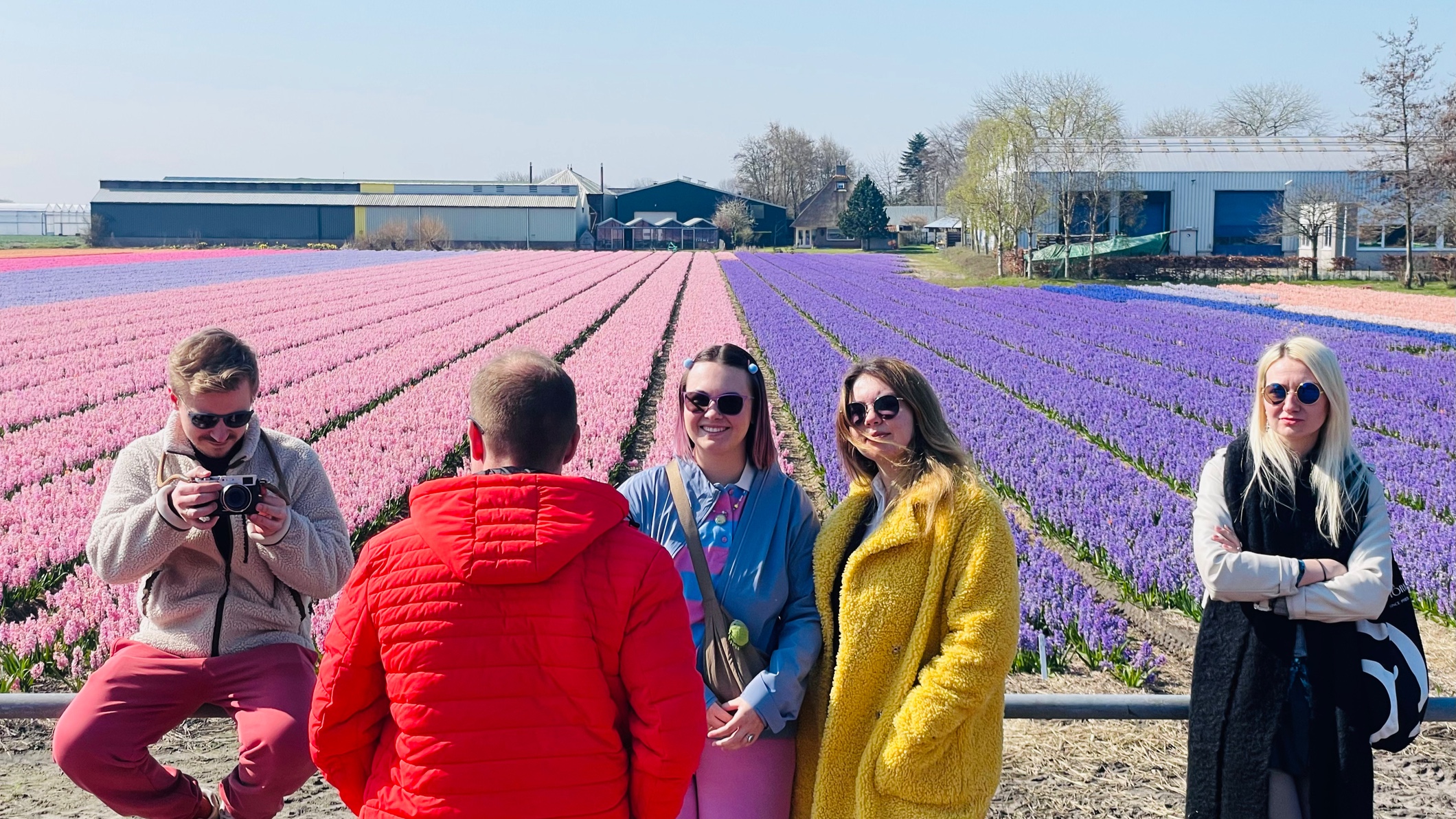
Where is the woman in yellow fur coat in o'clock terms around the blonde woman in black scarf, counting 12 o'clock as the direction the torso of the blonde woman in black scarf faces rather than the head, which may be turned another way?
The woman in yellow fur coat is roughly at 2 o'clock from the blonde woman in black scarf.

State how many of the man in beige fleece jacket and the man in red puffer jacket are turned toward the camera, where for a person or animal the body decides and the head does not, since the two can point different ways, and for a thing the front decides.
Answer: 1

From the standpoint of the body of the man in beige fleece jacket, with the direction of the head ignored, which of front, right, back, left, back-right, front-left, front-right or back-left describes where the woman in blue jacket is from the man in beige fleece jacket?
front-left

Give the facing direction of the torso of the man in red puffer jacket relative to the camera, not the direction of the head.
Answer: away from the camera
